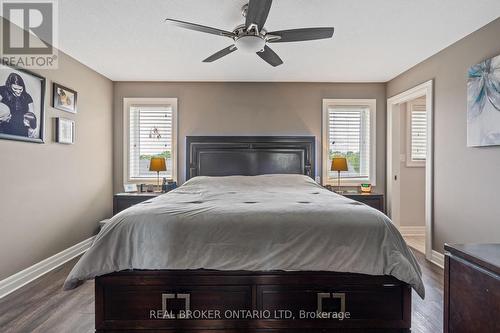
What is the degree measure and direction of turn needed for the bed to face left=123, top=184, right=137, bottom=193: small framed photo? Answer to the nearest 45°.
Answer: approximately 135° to its right

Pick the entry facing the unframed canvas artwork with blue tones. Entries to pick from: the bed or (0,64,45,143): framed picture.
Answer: the framed picture

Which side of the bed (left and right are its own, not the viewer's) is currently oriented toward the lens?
front

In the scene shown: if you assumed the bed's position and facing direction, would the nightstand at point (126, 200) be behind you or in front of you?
behind

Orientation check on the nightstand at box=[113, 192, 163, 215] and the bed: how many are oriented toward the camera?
2

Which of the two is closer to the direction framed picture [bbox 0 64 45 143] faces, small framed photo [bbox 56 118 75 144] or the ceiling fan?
the ceiling fan

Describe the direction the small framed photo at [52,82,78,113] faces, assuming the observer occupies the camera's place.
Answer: facing the viewer and to the right of the viewer

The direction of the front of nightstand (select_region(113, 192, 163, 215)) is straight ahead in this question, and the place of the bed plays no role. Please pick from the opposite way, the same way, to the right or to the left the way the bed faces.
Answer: the same way

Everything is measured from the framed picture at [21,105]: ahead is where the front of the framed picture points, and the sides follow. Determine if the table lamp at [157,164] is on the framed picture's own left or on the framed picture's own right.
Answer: on the framed picture's own left

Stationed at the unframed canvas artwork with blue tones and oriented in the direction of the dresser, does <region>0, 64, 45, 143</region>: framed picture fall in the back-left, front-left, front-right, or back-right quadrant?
front-right

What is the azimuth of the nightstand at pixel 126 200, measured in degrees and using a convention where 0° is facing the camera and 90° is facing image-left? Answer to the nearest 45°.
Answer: approximately 0°

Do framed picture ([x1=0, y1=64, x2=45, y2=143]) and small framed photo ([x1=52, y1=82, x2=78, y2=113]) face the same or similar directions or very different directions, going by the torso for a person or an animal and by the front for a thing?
same or similar directions

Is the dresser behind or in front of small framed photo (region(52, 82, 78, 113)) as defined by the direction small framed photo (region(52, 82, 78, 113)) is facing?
in front

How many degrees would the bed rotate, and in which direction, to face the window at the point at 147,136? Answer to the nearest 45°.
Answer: approximately 135° to its right
